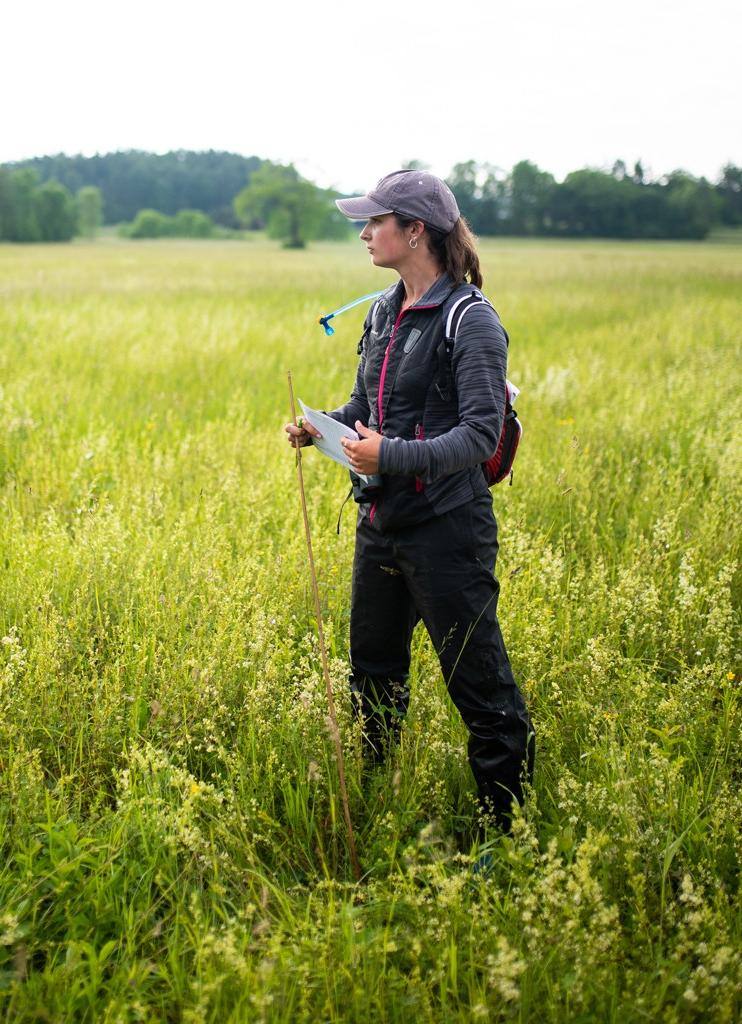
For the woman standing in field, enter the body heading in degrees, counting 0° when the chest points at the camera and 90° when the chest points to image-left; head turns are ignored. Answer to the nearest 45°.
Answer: approximately 45°
